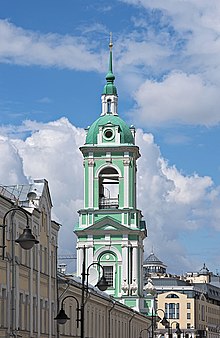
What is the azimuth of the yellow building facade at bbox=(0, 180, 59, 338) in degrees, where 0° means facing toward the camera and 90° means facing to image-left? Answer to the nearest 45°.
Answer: approximately 315°
